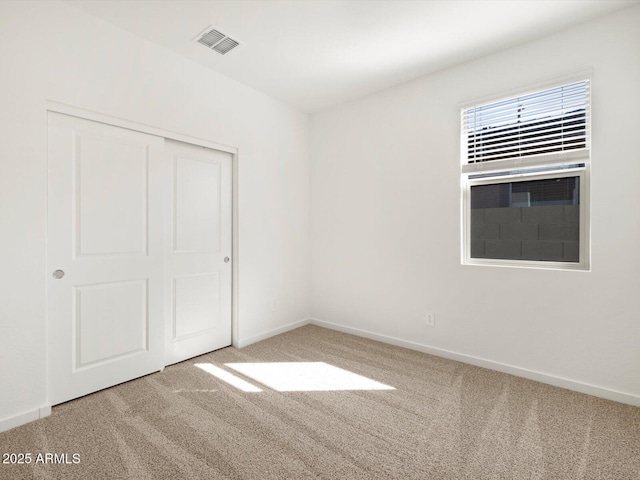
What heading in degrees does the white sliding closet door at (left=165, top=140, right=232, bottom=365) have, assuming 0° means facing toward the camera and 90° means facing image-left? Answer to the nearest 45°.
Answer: approximately 315°

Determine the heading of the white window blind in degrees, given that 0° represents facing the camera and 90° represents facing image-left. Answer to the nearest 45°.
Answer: approximately 45°

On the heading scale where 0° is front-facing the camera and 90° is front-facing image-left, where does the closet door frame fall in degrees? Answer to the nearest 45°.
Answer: approximately 315°

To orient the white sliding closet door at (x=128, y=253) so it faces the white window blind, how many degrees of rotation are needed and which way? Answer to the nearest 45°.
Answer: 0° — it already faces it
